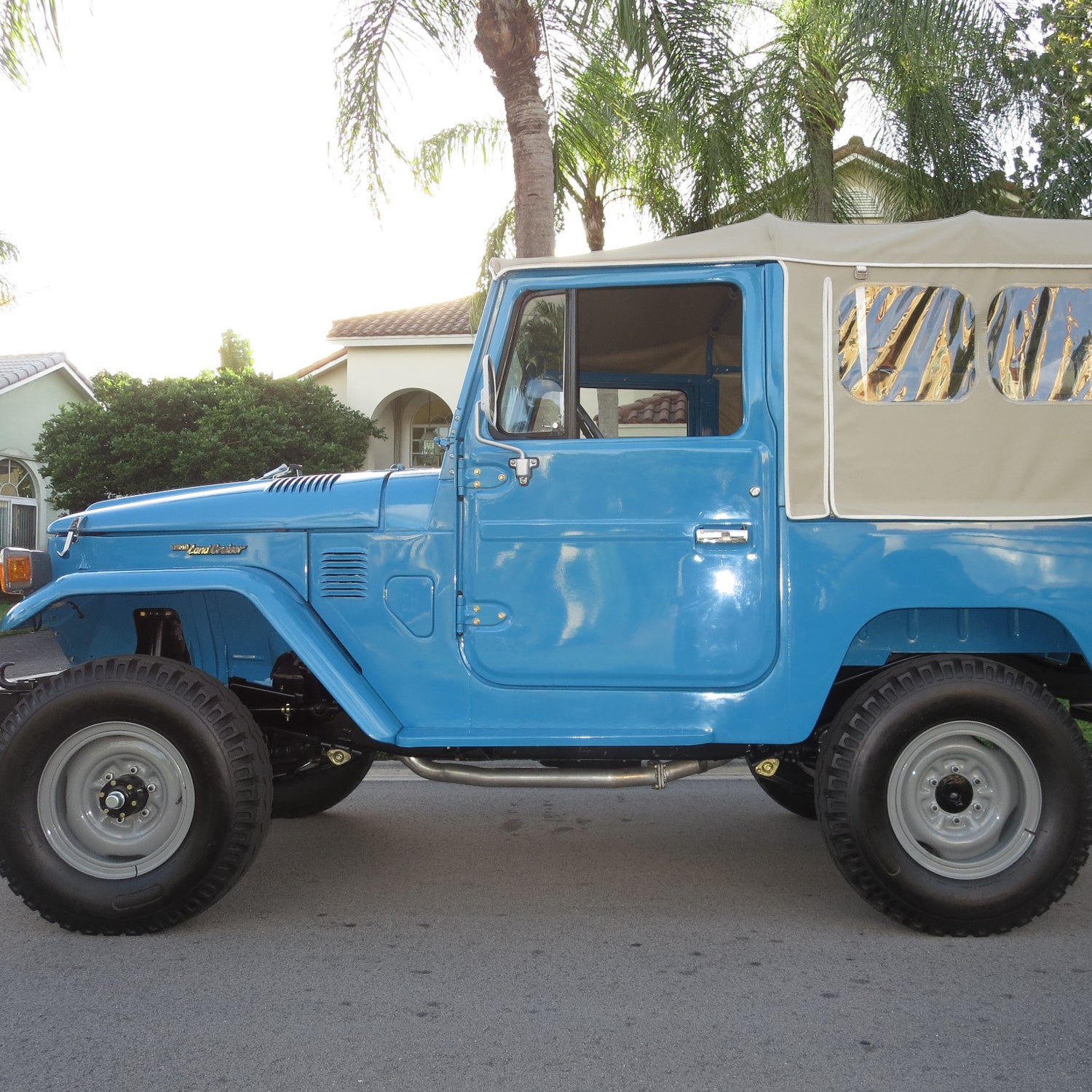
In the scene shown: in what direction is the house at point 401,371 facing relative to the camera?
toward the camera

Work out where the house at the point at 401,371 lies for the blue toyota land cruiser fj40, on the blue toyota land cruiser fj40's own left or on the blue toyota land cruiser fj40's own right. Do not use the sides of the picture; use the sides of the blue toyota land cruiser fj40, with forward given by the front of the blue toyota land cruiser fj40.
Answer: on the blue toyota land cruiser fj40's own right

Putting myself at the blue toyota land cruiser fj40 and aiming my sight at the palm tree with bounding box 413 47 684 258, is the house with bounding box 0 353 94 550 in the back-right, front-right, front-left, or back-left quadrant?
front-left

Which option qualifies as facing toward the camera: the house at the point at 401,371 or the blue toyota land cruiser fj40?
the house

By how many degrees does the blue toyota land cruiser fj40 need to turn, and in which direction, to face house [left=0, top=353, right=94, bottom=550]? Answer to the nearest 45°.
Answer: approximately 45° to its right

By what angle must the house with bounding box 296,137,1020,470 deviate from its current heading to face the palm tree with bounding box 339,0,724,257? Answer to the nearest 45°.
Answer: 0° — it already faces it

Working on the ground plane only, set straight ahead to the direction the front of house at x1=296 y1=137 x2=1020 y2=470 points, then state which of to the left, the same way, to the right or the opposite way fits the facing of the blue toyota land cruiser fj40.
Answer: to the right

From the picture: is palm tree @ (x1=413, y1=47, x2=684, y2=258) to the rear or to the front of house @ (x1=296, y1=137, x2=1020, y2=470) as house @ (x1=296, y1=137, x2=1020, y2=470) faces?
to the front

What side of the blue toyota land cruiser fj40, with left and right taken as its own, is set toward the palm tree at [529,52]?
right

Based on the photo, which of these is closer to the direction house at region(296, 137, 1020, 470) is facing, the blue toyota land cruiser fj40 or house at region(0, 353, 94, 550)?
the blue toyota land cruiser fj40

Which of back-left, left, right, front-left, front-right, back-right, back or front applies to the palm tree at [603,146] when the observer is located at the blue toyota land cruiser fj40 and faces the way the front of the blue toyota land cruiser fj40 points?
right

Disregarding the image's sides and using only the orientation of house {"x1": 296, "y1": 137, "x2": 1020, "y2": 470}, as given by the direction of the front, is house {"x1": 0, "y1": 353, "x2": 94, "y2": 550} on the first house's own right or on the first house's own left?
on the first house's own right

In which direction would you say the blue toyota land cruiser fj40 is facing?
to the viewer's left

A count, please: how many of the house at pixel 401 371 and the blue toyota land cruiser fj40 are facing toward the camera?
1
